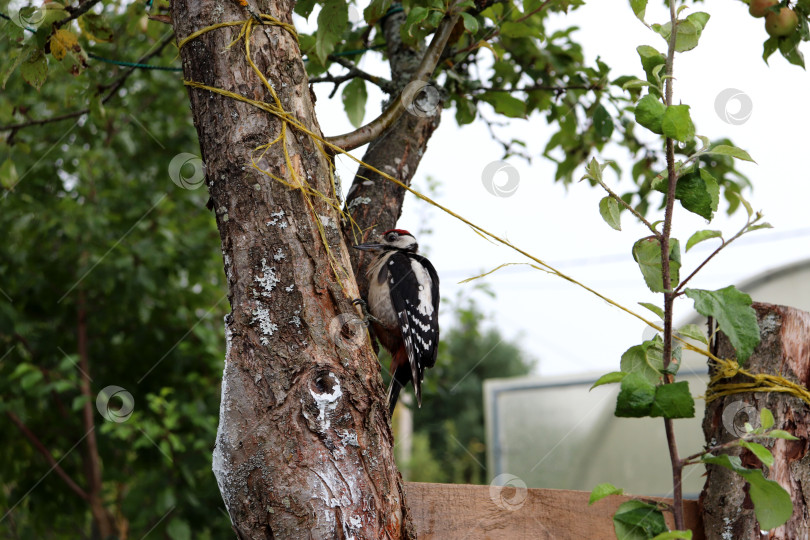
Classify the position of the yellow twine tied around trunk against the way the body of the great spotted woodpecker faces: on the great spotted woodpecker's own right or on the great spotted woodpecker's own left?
on the great spotted woodpecker's own left

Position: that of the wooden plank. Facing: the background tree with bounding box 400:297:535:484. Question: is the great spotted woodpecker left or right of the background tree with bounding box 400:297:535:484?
left

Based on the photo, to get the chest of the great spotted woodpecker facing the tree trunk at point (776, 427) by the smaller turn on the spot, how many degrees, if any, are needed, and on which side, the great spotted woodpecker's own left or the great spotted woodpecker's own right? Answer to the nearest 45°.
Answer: approximately 135° to the great spotted woodpecker's own left

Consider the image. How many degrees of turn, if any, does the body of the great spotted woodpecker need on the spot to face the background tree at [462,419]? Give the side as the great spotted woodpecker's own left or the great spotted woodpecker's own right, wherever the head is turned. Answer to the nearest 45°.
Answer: approximately 90° to the great spotted woodpecker's own right

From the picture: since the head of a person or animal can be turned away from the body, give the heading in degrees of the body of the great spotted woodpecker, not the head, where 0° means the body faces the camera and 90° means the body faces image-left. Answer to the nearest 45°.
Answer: approximately 90°
